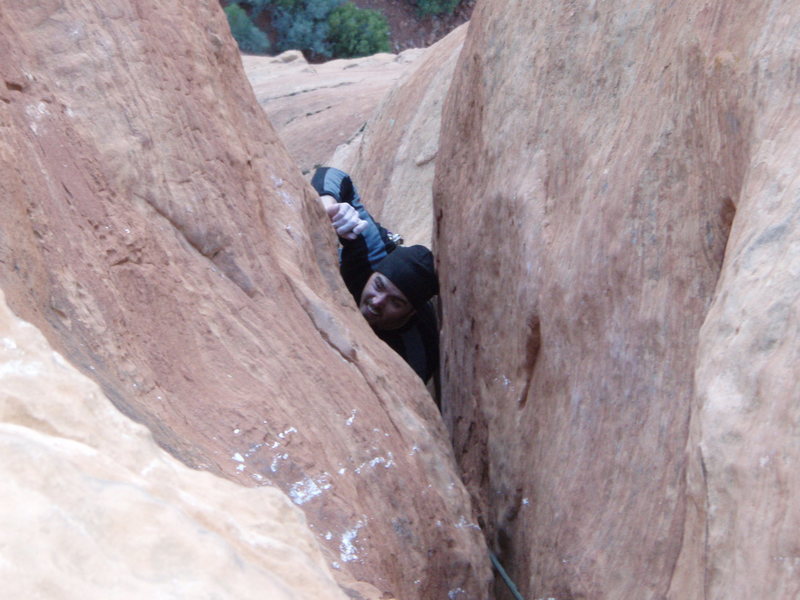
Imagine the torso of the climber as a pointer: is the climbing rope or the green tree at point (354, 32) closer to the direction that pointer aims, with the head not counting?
the climbing rope

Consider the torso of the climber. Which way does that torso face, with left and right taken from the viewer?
facing the viewer and to the left of the viewer

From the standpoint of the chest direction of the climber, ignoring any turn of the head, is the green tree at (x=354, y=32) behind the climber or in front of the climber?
behind

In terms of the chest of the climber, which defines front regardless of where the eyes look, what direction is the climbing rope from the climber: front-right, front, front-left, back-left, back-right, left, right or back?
front-left
